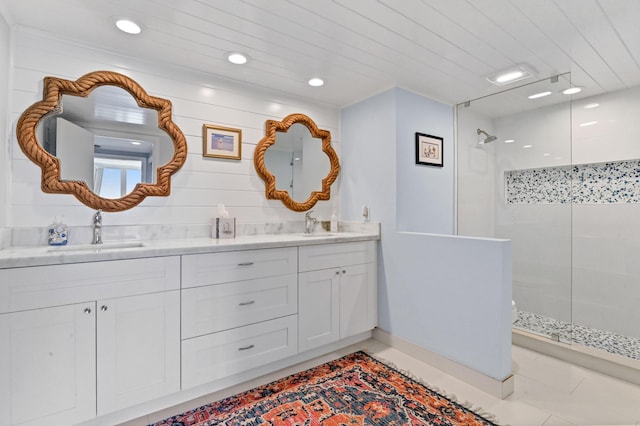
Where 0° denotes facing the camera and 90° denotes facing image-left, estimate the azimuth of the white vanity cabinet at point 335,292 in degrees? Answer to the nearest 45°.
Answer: approximately 315°

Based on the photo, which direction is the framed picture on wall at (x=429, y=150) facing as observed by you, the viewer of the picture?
facing the viewer and to the right of the viewer

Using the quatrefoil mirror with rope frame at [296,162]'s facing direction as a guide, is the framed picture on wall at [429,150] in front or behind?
in front

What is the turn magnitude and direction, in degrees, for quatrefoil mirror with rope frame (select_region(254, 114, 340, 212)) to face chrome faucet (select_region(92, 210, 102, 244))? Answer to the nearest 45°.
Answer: approximately 90° to its right

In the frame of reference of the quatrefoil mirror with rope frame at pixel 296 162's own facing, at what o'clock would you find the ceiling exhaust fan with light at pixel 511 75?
The ceiling exhaust fan with light is roughly at 11 o'clock from the quatrefoil mirror with rope frame.

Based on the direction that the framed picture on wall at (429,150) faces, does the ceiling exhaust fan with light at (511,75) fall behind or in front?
in front

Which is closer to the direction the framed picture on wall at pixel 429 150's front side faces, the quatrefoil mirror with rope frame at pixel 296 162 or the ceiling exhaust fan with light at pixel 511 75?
the ceiling exhaust fan with light

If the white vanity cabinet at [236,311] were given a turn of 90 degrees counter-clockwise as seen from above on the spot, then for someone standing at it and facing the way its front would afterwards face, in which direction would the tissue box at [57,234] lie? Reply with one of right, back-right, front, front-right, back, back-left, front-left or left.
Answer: back-left

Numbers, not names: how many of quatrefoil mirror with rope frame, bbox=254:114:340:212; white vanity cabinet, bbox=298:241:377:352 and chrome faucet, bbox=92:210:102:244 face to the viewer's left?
0

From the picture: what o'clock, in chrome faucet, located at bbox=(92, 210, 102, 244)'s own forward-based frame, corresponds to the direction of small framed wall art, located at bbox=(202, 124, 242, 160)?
The small framed wall art is roughly at 9 o'clock from the chrome faucet.

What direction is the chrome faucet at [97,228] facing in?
toward the camera

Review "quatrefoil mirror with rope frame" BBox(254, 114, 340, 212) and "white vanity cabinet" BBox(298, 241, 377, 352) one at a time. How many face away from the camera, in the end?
0

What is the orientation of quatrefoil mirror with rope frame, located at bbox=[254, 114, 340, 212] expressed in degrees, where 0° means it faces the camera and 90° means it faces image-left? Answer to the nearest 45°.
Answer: approximately 315°
